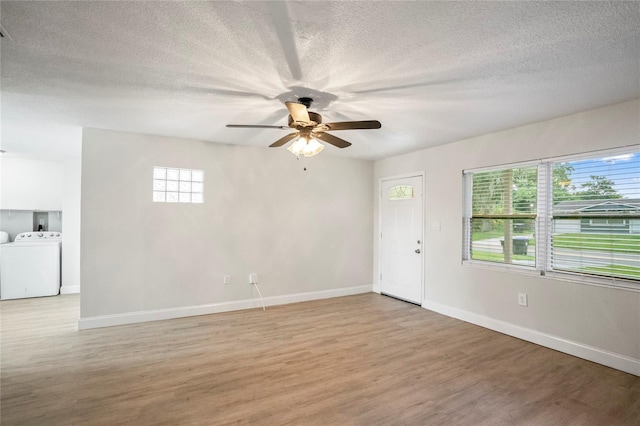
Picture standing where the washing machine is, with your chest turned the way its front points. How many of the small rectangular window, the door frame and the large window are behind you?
0

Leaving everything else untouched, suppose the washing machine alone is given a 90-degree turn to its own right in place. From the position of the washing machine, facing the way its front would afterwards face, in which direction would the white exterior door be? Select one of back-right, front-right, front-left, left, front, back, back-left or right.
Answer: back-left

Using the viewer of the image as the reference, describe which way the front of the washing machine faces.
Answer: facing the viewer

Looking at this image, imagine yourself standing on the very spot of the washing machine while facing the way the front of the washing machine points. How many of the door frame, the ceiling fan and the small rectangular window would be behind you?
0

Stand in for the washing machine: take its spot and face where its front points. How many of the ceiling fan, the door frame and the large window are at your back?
0

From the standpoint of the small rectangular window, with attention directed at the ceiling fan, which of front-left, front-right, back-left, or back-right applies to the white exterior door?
front-left

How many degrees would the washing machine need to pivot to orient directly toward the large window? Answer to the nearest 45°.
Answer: approximately 45° to its left

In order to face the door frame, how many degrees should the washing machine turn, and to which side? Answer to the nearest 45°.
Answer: approximately 45° to its left

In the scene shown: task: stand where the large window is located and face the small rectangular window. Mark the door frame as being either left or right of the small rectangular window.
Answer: right

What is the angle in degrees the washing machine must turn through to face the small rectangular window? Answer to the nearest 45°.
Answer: approximately 45° to its left

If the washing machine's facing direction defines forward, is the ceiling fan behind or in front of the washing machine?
in front
